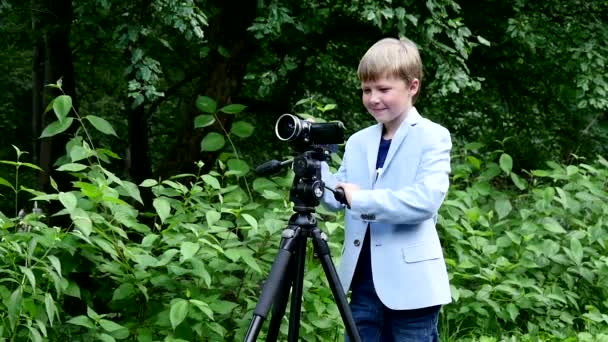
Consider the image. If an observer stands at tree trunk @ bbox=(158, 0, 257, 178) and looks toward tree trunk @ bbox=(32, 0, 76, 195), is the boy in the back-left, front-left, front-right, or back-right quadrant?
back-left

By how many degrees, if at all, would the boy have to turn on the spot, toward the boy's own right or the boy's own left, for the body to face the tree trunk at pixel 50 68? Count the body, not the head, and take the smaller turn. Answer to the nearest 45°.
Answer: approximately 90° to the boy's own right

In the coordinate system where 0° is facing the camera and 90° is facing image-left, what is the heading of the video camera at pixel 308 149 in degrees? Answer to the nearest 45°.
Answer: approximately 45°

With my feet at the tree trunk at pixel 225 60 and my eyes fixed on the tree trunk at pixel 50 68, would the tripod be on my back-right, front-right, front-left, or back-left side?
back-left

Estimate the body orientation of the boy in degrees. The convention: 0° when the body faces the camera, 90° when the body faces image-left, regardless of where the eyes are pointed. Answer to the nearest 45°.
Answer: approximately 45°
